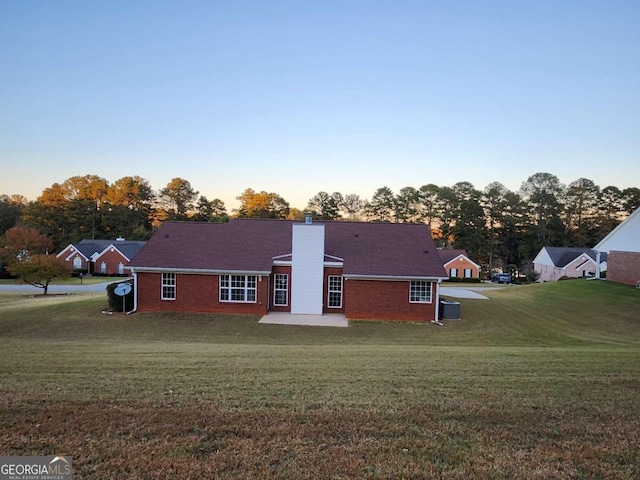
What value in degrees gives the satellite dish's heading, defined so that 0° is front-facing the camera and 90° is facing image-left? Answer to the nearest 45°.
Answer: approximately 45°

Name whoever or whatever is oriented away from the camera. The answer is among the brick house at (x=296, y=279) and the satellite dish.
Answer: the brick house

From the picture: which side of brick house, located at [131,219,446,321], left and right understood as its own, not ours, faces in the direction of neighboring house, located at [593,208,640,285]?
right

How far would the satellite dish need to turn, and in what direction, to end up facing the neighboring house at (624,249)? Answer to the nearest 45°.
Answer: approximately 135° to its left

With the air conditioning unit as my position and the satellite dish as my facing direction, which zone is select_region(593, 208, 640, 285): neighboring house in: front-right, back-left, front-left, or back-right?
back-right

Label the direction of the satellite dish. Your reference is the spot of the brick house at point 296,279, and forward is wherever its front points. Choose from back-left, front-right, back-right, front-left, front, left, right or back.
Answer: left

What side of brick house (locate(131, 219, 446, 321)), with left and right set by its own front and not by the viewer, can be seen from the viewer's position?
back

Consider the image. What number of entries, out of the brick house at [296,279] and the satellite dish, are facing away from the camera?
1

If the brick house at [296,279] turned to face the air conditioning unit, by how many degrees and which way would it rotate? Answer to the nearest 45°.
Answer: approximately 90° to its right
